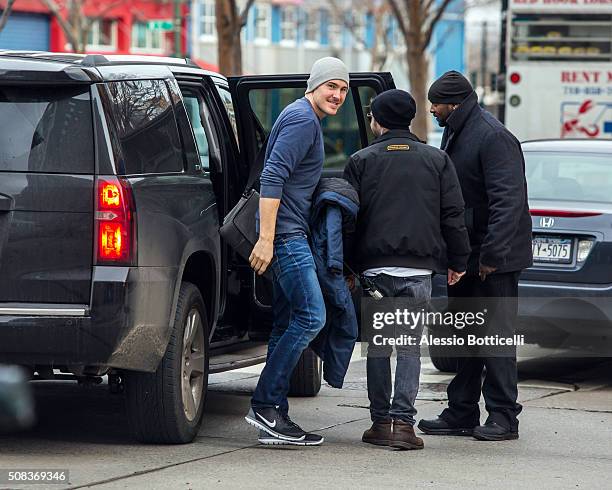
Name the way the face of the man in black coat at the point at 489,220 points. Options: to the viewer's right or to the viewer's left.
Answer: to the viewer's left

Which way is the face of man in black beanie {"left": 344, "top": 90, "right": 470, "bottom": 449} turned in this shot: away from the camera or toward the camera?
away from the camera

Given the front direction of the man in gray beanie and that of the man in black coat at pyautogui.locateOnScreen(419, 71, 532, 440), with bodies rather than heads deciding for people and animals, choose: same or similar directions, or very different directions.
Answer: very different directions

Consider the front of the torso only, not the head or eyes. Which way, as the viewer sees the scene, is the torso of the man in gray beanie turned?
to the viewer's right

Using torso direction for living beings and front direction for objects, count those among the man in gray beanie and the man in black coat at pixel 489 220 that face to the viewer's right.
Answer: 1

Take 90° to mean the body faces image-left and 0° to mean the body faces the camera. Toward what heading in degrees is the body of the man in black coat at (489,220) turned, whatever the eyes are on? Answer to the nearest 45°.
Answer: approximately 90°

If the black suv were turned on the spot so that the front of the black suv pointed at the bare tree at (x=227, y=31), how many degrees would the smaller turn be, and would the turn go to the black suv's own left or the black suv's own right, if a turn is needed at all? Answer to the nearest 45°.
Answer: approximately 45° to the black suv's own left

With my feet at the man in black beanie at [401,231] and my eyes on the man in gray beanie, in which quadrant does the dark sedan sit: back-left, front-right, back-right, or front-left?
back-right

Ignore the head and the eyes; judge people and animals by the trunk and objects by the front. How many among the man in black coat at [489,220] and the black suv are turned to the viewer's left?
1

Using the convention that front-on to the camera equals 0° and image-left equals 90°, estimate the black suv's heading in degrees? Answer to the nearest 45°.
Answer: approximately 225°
